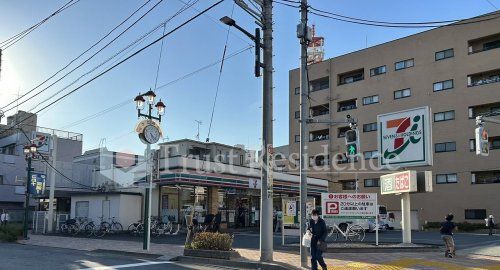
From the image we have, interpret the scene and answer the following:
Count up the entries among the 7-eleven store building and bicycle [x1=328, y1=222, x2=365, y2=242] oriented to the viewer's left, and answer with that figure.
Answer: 1

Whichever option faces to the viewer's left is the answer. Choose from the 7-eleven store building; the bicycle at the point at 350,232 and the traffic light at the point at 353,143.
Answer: the bicycle

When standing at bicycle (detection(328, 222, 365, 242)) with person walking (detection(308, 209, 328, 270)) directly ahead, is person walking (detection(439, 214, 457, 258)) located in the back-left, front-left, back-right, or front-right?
front-left

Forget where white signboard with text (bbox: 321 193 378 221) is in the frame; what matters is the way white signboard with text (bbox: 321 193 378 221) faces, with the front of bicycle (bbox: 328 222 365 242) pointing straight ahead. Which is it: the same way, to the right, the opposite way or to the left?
to the left

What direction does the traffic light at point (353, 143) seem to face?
toward the camera

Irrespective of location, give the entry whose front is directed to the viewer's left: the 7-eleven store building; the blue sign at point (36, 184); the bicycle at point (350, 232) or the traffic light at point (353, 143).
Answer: the bicycle

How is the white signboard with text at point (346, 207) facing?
toward the camera

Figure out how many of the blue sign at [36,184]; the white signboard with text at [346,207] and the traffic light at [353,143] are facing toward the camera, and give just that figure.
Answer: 3

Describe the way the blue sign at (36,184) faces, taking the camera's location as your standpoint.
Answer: facing the viewer

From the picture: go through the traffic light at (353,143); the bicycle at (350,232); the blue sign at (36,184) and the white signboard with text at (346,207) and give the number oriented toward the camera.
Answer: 3

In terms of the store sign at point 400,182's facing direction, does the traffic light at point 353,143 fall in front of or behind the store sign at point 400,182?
in front

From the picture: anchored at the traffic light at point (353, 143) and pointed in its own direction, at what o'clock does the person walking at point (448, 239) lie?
The person walking is roughly at 8 o'clock from the traffic light.

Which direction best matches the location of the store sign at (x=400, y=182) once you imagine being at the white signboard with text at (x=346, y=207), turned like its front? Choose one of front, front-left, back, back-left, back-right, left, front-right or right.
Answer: left
